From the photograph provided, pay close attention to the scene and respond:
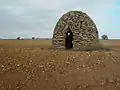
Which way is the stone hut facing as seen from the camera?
toward the camera
